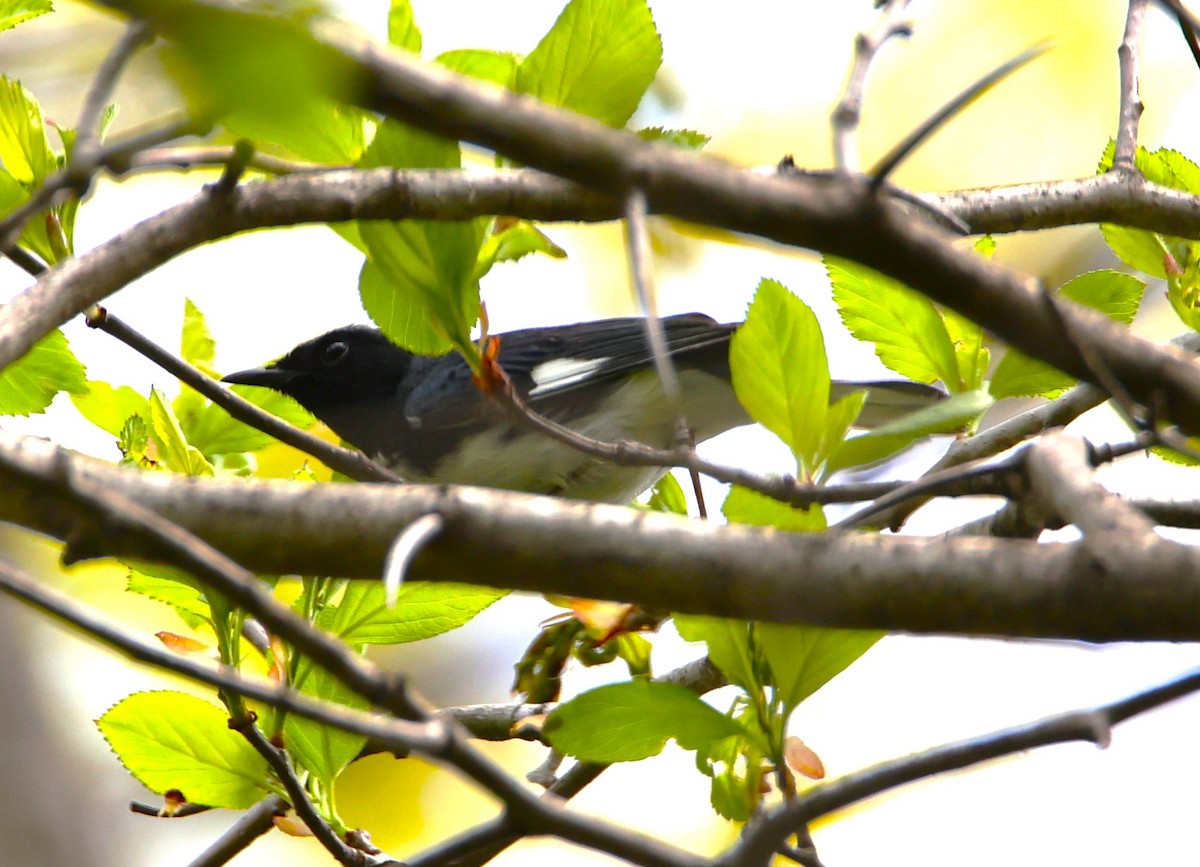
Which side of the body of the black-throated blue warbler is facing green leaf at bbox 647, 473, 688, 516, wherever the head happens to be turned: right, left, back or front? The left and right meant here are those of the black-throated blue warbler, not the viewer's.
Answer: left

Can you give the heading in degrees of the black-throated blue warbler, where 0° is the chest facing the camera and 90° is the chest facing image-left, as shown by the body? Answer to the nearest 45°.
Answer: approximately 90°

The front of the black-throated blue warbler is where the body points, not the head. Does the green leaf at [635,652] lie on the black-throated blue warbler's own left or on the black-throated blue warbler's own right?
on the black-throated blue warbler's own left
